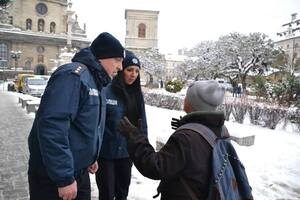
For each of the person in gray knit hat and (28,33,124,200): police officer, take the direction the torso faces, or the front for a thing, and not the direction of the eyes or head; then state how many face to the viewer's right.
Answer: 1

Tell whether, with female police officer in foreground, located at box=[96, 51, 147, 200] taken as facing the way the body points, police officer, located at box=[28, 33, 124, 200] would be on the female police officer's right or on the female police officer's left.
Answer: on the female police officer's right

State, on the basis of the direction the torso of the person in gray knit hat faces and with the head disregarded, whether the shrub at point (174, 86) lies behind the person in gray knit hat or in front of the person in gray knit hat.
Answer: in front

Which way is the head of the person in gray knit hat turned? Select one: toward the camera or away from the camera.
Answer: away from the camera

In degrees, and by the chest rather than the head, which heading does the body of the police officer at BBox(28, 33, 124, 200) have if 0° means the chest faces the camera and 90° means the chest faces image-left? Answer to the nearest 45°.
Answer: approximately 270°

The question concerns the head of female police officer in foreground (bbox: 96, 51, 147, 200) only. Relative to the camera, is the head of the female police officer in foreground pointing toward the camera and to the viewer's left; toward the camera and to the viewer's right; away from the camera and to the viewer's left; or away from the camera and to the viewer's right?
toward the camera and to the viewer's right

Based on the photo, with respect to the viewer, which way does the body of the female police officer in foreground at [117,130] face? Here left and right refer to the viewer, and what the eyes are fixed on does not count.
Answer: facing the viewer and to the right of the viewer

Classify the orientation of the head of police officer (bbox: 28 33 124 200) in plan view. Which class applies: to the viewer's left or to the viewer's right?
to the viewer's right

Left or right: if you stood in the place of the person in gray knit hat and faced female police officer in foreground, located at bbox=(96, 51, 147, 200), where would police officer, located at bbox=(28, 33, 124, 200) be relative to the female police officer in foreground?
left

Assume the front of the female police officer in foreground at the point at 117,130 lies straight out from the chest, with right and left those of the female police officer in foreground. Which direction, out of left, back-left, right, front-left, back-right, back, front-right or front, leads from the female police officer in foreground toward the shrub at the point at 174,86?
back-left

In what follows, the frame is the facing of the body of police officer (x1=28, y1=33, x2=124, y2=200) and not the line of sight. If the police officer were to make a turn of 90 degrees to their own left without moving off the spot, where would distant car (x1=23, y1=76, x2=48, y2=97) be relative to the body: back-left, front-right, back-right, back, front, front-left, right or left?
front

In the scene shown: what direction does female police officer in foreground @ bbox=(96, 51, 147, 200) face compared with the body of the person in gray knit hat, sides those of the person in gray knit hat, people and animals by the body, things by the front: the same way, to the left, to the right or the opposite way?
the opposite way

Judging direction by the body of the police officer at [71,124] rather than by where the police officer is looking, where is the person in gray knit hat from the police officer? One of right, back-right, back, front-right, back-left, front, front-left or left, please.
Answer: front-right

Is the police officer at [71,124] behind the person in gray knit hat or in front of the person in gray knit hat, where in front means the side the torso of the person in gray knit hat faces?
in front

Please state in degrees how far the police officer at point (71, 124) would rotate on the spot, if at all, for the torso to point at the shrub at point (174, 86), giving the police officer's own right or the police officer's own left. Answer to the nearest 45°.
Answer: approximately 90° to the police officer's own left

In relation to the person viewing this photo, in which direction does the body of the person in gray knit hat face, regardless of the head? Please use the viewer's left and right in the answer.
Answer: facing away from the viewer and to the left of the viewer

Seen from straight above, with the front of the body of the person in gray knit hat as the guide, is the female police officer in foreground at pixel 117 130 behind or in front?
in front
